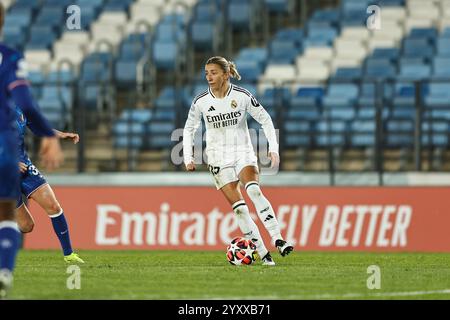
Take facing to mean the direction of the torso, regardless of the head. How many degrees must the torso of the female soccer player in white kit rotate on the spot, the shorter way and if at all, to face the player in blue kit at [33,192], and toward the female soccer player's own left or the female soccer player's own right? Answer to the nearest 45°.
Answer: approximately 90° to the female soccer player's own right

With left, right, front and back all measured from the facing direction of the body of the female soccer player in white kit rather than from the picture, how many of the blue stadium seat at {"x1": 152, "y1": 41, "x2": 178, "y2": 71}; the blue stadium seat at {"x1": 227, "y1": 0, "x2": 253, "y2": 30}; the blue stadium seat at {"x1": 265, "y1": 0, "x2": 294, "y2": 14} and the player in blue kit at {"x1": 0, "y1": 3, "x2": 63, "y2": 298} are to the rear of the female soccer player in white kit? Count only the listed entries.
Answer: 3

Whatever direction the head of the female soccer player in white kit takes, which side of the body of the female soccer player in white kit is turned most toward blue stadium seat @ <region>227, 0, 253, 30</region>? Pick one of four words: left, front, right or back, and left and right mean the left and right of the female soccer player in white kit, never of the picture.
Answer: back

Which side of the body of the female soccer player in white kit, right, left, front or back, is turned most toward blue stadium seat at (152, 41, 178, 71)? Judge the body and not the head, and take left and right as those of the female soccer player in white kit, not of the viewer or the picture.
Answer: back

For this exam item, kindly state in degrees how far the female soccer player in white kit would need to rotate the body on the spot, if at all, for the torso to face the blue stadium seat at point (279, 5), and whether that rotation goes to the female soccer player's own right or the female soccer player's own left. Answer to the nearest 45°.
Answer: approximately 180°

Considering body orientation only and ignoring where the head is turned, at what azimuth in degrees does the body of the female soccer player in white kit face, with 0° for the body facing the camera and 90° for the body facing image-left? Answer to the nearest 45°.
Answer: approximately 0°
